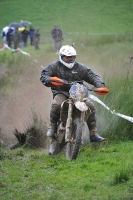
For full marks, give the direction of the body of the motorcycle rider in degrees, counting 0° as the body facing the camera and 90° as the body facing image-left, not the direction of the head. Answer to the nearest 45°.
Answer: approximately 0°

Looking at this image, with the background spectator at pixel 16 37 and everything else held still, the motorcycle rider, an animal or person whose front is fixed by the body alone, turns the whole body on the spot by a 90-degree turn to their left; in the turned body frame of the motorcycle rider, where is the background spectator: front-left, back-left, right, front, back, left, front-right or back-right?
left

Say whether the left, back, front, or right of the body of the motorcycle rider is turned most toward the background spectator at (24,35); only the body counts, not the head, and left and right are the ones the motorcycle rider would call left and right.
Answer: back
